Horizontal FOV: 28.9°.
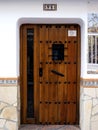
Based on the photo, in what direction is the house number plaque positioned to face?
toward the camera
